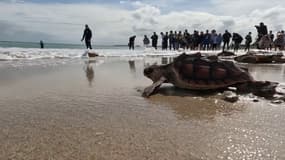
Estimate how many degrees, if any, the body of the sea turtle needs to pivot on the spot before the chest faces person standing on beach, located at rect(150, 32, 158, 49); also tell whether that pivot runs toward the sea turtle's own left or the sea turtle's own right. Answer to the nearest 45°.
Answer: approximately 90° to the sea turtle's own right

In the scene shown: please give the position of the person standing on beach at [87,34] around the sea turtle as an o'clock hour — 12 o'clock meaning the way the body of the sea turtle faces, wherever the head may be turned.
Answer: The person standing on beach is roughly at 2 o'clock from the sea turtle.

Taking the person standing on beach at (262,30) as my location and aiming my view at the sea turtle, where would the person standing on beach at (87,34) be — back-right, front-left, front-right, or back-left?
front-right

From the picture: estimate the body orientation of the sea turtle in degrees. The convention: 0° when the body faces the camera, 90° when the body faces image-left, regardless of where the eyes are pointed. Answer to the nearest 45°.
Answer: approximately 90°

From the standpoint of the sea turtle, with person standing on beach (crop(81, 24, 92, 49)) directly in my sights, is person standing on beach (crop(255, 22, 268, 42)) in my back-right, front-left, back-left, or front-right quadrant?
front-right

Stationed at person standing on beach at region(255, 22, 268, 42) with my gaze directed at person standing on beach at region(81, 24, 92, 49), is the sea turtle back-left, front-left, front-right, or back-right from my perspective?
front-left

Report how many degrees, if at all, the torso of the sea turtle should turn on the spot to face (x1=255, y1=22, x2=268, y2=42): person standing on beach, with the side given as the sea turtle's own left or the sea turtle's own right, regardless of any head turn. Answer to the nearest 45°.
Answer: approximately 90° to the sea turtle's own right
